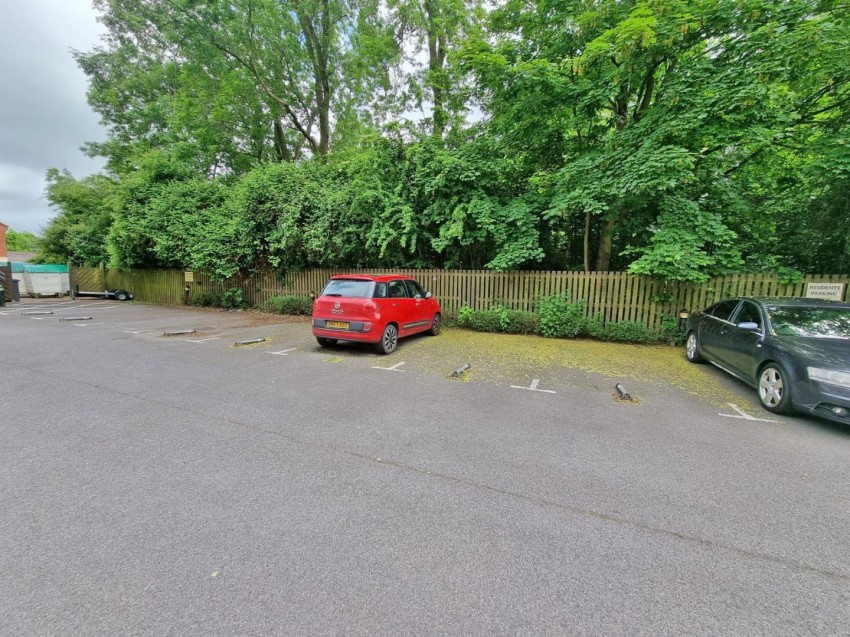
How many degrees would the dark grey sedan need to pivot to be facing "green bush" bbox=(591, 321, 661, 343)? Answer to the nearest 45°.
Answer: approximately 180°

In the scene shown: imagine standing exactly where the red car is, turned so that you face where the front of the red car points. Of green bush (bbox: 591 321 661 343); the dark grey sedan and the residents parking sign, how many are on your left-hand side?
0

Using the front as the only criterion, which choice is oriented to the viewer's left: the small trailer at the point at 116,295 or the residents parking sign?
the small trailer

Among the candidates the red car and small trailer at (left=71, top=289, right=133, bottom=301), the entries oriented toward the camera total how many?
0

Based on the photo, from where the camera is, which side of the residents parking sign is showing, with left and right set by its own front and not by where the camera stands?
front

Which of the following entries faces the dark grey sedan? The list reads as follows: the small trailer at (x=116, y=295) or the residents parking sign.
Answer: the residents parking sign

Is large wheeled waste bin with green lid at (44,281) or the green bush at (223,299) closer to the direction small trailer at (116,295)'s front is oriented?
the large wheeled waste bin with green lid

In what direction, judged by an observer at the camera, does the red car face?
facing away from the viewer and to the right of the viewer

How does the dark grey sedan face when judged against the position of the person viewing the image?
facing the viewer and to the right of the viewer

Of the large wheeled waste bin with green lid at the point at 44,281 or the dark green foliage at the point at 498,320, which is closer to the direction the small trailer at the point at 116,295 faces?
the large wheeled waste bin with green lid

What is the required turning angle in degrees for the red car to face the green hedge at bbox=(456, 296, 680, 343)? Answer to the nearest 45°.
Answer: approximately 45° to its right

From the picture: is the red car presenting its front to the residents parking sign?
no

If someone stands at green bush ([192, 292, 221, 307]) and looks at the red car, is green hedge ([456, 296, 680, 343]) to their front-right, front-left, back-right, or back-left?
front-left

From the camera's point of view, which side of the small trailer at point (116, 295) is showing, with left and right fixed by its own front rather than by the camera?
left

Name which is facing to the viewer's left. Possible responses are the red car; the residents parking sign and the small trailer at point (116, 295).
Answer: the small trailer

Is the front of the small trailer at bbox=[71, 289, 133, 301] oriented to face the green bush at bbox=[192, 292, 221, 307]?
no

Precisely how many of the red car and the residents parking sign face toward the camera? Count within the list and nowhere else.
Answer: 1

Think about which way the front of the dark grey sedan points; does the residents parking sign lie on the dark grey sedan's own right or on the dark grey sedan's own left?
on the dark grey sedan's own left

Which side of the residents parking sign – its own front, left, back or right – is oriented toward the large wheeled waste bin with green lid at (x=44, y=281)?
right

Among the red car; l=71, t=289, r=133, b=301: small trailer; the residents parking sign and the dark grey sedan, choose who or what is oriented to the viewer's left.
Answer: the small trailer
